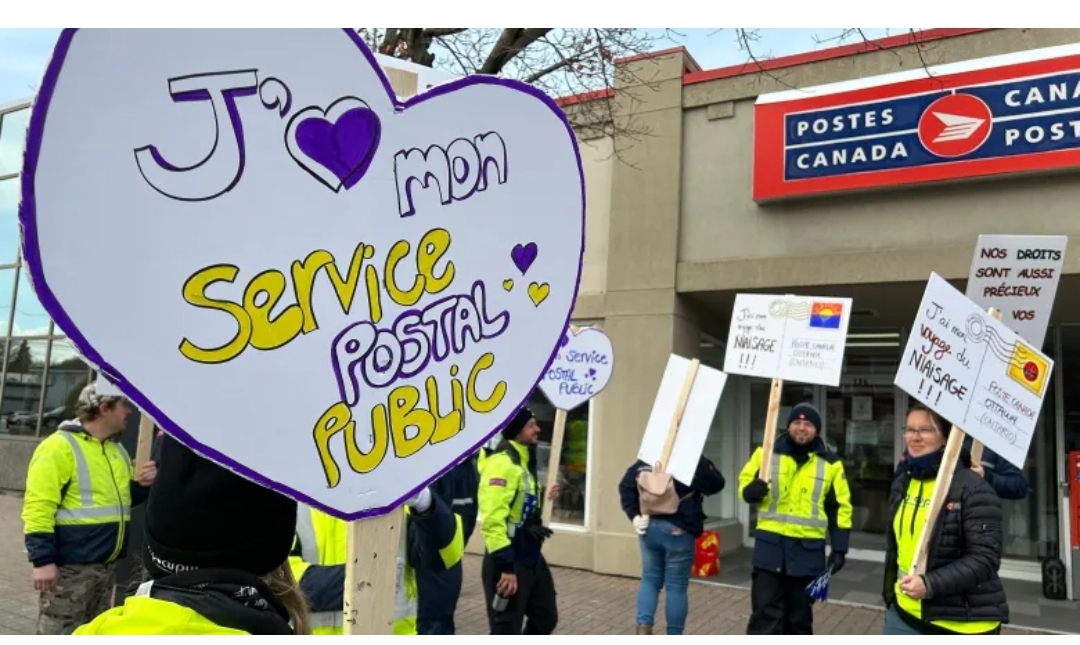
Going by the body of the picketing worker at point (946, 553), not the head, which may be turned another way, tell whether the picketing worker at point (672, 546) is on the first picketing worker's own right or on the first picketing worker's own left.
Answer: on the first picketing worker's own right

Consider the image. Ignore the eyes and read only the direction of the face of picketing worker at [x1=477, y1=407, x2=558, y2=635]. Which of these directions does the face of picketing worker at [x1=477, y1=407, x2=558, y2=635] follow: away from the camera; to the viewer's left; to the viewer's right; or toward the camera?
to the viewer's right

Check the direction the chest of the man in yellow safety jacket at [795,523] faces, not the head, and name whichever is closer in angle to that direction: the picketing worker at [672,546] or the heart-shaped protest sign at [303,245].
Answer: the heart-shaped protest sign

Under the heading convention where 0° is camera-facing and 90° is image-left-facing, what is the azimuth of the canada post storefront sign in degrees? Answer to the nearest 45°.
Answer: approximately 45°

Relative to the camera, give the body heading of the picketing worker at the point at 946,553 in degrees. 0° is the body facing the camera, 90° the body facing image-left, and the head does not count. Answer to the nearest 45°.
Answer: approximately 45°

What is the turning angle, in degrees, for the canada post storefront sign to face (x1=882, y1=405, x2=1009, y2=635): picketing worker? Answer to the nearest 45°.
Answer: approximately 45° to its left

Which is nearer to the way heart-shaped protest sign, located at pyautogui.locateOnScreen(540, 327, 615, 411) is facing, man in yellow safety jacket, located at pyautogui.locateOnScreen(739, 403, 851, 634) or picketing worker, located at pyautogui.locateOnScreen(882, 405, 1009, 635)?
the picketing worker

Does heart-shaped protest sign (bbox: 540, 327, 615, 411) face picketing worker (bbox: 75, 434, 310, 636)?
yes

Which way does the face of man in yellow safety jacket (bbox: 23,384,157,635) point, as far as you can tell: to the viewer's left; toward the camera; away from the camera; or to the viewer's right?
to the viewer's right

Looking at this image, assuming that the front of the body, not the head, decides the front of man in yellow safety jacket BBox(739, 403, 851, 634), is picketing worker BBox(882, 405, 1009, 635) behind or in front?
in front

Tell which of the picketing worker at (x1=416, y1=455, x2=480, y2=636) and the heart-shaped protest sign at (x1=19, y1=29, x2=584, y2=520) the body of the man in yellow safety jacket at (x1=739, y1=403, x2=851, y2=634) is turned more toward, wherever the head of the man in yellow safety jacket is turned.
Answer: the heart-shaped protest sign
